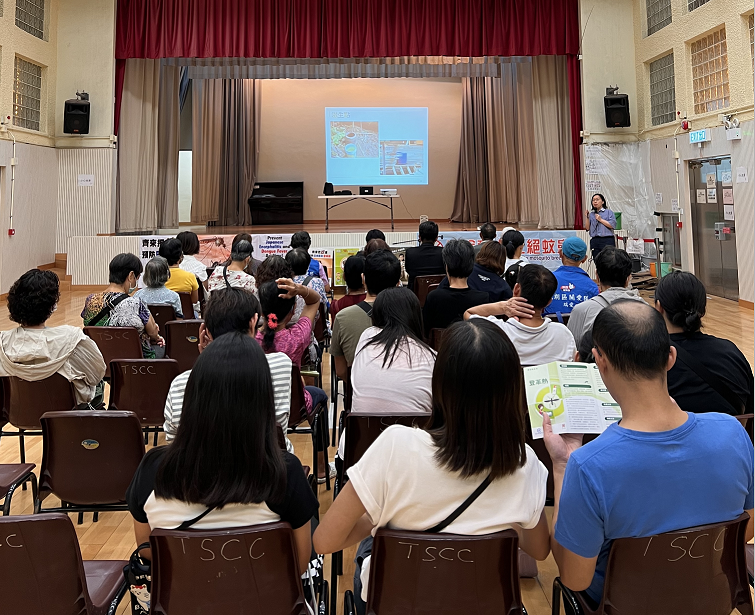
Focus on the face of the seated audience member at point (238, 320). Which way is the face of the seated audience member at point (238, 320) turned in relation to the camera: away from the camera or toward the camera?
away from the camera

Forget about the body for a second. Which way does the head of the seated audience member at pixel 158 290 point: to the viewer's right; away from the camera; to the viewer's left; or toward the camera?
away from the camera

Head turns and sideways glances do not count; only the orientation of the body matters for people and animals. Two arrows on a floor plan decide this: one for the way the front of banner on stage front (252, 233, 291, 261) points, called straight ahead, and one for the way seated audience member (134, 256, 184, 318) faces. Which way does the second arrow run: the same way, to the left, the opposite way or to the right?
the opposite way

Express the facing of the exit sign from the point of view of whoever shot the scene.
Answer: facing the viewer and to the left of the viewer

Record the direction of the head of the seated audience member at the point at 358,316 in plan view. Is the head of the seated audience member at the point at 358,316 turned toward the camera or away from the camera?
away from the camera

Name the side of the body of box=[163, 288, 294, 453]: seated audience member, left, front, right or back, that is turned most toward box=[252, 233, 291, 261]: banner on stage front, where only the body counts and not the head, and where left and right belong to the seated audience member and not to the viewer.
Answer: front

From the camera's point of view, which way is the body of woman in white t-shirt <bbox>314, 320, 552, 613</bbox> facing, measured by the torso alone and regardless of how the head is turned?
away from the camera

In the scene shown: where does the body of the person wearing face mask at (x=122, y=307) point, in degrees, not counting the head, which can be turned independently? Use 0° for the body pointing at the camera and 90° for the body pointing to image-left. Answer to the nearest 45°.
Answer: approximately 225°

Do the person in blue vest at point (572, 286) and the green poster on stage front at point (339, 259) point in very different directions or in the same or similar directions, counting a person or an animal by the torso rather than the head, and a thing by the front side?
very different directions

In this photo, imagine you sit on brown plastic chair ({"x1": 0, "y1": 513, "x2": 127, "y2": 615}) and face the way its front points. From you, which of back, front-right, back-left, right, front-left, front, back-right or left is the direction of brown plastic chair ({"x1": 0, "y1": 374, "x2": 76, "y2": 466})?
front-left

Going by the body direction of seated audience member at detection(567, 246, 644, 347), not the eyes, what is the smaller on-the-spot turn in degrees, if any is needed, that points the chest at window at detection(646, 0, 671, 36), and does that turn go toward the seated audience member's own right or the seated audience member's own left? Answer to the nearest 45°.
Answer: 0° — they already face it

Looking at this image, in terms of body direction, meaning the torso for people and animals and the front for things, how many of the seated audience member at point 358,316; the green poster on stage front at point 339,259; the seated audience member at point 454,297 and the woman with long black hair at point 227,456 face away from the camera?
3
